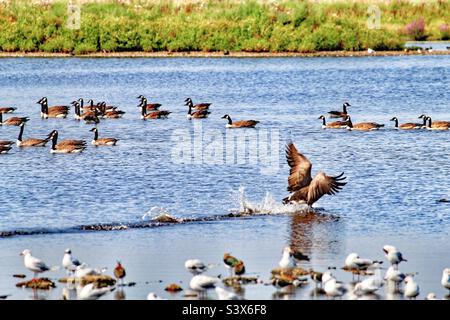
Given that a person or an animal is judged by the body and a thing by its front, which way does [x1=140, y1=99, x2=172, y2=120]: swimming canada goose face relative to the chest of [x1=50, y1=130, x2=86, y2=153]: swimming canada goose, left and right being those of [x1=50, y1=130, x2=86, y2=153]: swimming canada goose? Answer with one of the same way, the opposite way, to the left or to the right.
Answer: the same way

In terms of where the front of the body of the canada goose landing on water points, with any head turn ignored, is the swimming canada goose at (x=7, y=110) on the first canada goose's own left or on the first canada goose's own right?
on the first canada goose's own left

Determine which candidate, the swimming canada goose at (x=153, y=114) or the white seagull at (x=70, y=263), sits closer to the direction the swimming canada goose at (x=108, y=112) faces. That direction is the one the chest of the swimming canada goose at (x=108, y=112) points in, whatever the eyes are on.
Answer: the white seagull

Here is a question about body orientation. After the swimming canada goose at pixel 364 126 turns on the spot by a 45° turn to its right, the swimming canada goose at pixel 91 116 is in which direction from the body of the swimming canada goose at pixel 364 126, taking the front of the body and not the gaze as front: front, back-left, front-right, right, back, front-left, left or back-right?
front-left

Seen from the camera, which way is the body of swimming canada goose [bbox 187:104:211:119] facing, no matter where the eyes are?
to the viewer's left

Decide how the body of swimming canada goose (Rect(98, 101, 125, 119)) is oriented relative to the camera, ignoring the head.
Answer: to the viewer's left

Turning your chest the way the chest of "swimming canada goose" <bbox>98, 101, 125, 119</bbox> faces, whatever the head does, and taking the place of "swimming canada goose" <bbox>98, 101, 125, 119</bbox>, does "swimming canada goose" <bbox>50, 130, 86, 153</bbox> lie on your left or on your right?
on your left

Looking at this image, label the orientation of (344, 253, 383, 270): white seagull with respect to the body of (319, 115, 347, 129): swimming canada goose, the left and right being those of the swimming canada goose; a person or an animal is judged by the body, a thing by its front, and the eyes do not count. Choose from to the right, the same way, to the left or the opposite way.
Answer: the same way

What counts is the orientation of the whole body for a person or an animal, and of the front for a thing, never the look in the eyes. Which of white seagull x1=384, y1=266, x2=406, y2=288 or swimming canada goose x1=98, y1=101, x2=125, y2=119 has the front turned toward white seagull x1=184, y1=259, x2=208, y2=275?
white seagull x1=384, y1=266, x2=406, y2=288

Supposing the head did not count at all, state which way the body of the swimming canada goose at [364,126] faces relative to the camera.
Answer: to the viewer's left

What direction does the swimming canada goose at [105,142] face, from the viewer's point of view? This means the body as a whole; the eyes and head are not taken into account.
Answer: to the viewer's left

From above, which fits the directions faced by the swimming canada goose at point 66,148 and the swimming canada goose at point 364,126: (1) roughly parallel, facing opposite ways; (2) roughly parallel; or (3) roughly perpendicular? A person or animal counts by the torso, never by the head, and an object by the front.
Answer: roughly parallel

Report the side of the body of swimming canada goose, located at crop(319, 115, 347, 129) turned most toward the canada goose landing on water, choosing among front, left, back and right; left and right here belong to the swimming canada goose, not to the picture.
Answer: left

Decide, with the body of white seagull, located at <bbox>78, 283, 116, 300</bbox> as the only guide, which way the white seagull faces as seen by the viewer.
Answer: to the viewer's left
